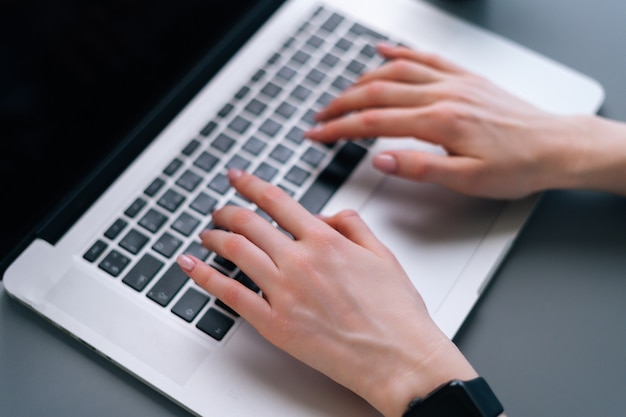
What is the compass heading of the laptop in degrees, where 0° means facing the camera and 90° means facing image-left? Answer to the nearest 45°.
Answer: approximately 315°
